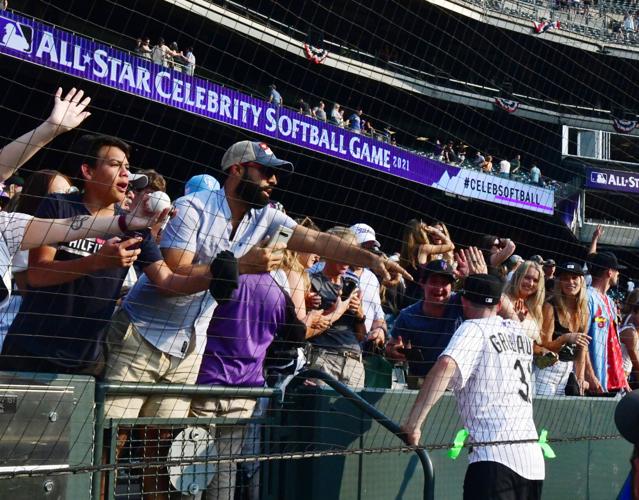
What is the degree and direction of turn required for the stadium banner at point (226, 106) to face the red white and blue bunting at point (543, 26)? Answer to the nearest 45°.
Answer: approximately 90° to its left

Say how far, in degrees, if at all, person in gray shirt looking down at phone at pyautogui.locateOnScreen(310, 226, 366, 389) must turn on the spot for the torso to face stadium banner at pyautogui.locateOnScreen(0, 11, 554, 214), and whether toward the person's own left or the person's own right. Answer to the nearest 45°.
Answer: approximately 135° to the person's own left

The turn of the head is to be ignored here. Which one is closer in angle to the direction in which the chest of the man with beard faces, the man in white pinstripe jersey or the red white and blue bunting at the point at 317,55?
the man in white pinstripe jersey

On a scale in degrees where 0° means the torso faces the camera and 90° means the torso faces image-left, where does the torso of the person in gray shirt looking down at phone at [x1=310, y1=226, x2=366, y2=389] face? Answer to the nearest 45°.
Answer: approximately 315°

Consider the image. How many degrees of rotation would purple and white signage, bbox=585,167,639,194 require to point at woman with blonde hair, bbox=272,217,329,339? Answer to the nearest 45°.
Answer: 0° — it already faces them

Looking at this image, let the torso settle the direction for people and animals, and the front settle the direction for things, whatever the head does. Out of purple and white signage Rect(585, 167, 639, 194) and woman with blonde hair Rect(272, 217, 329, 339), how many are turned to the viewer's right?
1

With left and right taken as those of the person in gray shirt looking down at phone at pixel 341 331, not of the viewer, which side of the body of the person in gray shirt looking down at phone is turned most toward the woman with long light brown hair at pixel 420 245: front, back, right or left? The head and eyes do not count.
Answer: left

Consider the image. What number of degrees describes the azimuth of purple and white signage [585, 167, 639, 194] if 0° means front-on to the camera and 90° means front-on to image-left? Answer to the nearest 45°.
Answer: approximately 0°
